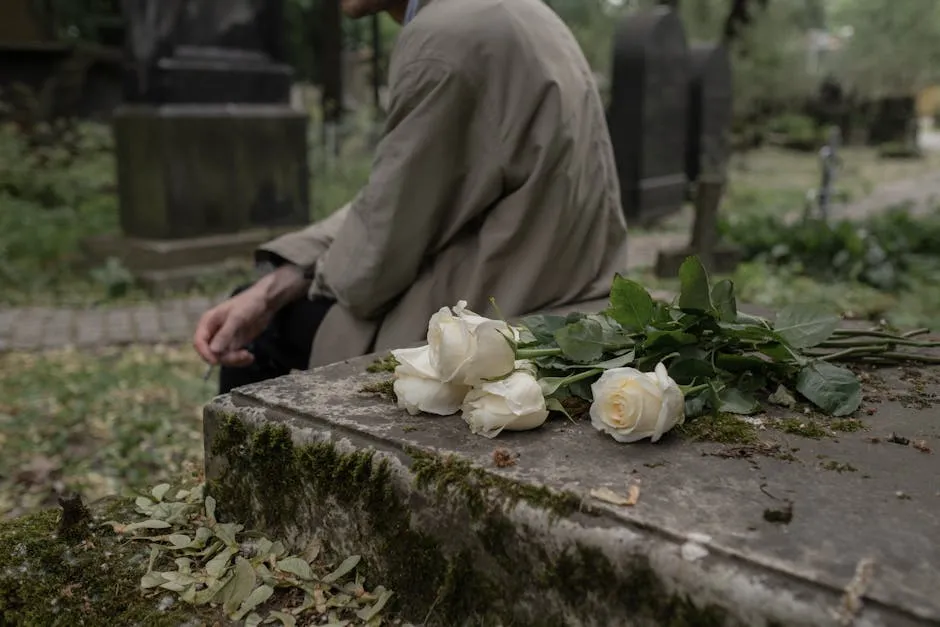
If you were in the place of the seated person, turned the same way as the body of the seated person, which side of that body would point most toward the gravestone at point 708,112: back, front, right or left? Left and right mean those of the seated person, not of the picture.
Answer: right

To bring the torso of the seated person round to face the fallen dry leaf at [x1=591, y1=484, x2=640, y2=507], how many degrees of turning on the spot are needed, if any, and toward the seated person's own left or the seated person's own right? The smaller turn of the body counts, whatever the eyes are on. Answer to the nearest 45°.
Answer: approximately 90° to the seated person's own left

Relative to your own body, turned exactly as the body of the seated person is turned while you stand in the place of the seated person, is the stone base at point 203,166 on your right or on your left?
on your right

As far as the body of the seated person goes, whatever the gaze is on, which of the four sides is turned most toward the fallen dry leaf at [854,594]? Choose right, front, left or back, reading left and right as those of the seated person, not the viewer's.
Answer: left

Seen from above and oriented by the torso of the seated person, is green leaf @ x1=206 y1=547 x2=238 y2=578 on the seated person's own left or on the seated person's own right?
on the seated person's own left

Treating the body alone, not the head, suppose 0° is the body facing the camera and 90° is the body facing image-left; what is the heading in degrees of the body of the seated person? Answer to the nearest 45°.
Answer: approximately 90°

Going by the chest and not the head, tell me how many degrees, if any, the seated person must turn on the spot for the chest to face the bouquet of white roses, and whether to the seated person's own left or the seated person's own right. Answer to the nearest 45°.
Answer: approximately 90° to the seated person's own left
